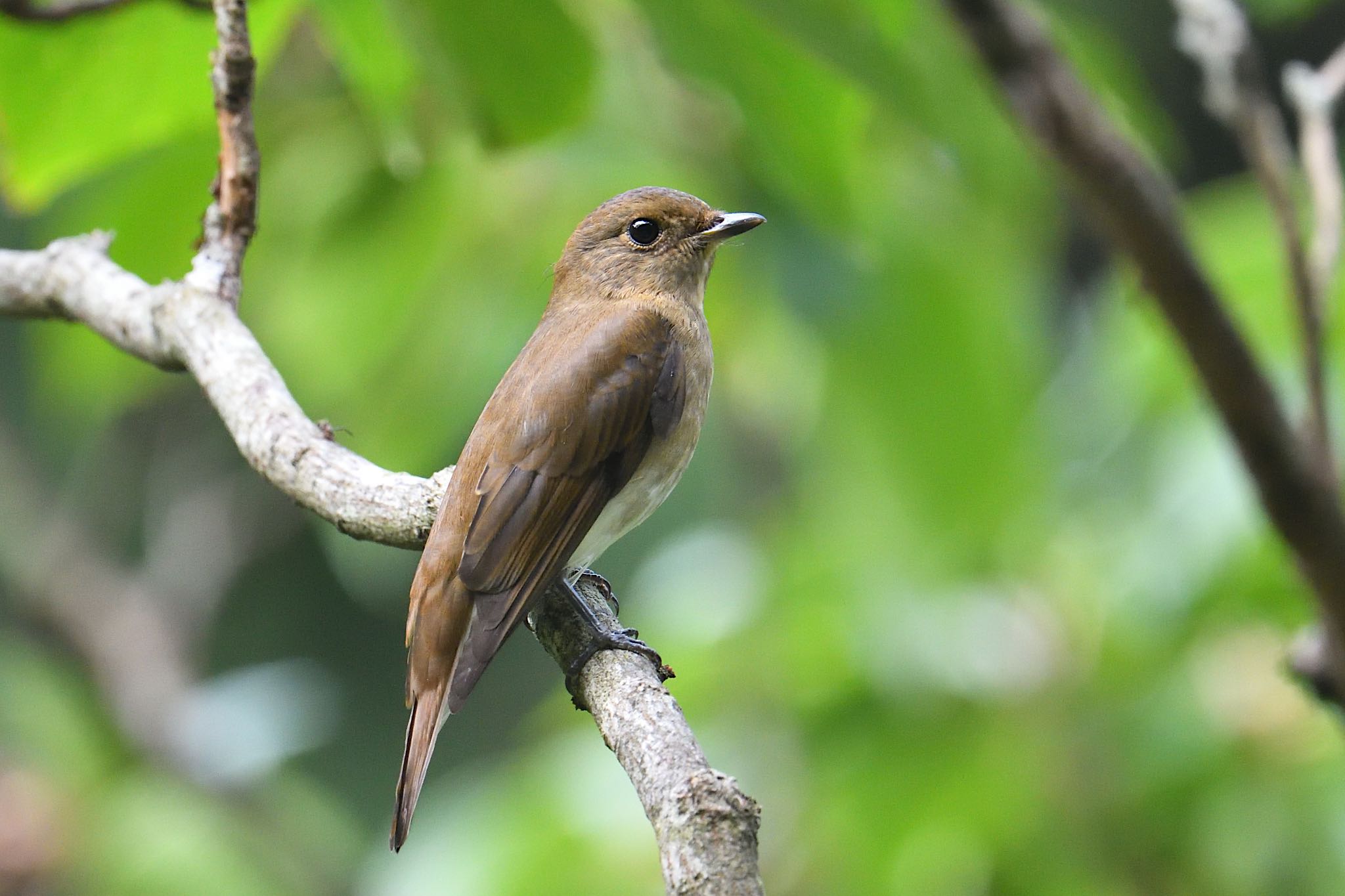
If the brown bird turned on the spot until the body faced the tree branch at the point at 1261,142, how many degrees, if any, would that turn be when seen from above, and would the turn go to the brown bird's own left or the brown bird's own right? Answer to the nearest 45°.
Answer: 0° — it already faces it

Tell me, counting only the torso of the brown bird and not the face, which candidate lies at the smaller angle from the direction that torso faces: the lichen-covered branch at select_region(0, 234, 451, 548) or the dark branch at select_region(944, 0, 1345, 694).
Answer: the dark branch

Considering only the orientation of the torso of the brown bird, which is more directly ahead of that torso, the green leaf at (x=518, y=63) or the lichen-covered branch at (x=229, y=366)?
the green leaf

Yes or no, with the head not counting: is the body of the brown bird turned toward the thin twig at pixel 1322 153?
yes
